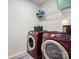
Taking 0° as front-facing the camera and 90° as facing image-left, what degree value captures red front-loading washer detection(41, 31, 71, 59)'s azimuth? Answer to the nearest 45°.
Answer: approximately 45°
